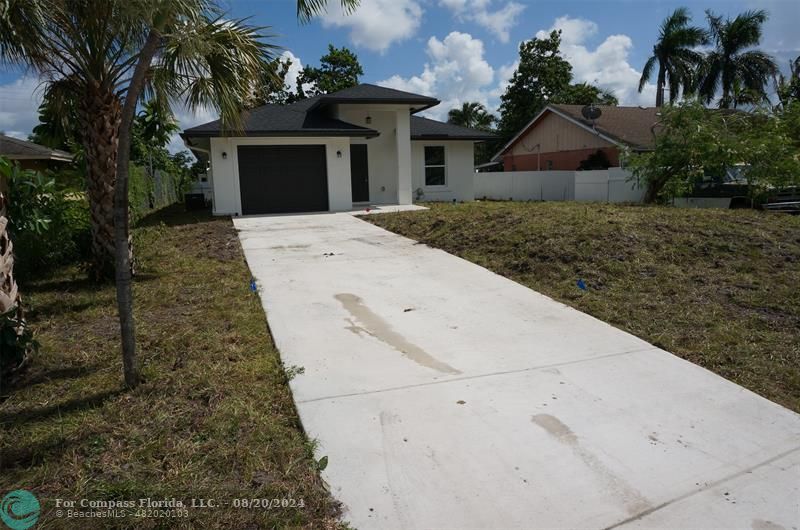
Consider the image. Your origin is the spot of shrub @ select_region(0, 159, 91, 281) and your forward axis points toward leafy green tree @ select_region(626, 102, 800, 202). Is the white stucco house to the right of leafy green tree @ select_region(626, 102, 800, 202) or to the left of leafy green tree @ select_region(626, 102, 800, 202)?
left

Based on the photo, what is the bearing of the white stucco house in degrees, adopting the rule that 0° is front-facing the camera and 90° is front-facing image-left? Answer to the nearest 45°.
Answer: approximately 0°

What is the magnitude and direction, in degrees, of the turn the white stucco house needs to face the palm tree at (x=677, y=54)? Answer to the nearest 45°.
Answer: approximately 135° to its left

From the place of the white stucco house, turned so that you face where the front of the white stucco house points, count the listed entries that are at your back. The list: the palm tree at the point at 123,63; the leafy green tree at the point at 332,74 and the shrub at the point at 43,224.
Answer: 1

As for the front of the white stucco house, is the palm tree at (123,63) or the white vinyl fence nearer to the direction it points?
the palm tree

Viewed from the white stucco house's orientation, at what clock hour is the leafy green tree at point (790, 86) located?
The leafy green tree is roughly at 8 o'clock from the white stucco house.

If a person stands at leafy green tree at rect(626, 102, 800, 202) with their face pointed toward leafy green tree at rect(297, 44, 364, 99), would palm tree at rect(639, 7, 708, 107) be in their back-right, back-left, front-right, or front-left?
front-right

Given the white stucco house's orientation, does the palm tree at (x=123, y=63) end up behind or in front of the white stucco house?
in front

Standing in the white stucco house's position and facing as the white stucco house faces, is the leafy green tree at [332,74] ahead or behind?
behind

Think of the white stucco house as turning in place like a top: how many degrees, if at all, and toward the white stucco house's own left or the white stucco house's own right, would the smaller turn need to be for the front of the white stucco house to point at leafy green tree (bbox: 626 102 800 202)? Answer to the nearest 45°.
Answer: approximately 90° to the white stucco house's own left

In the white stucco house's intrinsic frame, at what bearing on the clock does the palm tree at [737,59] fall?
The palm tree is roughly at 8 o'clock from the white stucco house.
